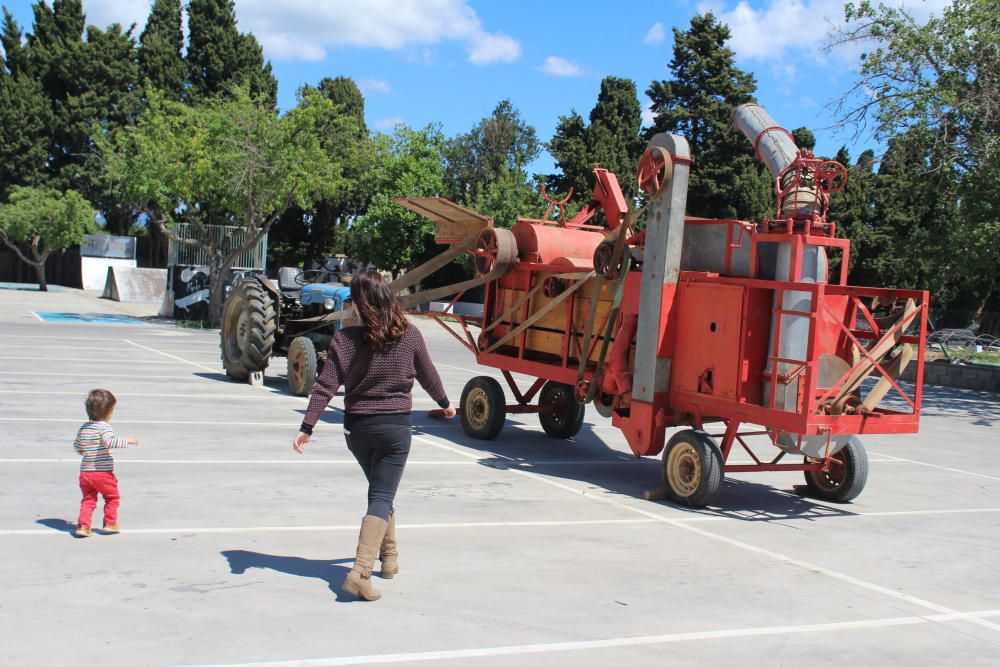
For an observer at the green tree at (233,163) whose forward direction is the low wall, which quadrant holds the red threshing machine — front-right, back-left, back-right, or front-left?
front-right

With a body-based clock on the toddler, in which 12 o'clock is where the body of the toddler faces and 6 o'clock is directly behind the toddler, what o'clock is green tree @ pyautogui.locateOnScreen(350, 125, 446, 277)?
The green tree is roughly at 11 o'clock from the toddler.

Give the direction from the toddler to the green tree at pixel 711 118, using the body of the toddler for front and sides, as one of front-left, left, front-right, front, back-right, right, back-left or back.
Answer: front

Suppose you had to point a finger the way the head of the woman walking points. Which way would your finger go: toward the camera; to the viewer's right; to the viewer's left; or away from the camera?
away from the camera

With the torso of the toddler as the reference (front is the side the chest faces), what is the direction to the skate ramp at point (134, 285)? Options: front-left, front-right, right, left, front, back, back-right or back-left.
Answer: front-left

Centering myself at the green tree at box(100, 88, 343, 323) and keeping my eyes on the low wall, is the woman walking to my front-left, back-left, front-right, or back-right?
front-right

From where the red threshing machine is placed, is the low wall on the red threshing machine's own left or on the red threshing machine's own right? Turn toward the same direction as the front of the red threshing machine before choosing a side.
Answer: on the red threshing machine's own right

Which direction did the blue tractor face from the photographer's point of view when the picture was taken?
facing the viewer and to the right of the viewer

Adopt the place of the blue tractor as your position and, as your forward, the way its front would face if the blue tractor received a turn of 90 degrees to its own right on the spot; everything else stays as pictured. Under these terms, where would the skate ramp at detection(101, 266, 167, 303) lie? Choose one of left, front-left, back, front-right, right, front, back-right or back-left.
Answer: back-right

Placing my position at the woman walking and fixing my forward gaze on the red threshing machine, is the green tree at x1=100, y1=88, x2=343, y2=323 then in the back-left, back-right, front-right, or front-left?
front-left

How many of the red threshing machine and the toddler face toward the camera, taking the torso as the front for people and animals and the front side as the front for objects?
0

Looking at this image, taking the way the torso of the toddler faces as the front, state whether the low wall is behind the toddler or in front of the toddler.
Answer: in front

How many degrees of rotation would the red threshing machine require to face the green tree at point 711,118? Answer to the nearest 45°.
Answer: approximately 45° to its right

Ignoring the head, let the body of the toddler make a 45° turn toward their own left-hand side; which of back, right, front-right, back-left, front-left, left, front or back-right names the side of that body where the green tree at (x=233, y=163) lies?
front

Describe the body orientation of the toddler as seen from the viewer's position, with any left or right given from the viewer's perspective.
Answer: facing away from the viewer and to the right of the viewer

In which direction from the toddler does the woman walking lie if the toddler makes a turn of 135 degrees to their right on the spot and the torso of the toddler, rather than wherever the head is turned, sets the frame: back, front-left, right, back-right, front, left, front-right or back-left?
front-left

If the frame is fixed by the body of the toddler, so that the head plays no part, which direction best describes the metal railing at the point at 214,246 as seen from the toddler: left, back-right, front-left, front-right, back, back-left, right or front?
front-left

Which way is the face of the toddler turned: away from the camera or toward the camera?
away from the camera

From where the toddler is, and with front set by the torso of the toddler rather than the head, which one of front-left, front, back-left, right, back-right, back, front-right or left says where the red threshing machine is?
front-right

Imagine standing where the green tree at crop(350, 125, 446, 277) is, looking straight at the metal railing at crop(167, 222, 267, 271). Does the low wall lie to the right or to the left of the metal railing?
left

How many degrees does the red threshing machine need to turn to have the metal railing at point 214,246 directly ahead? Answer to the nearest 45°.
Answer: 0° — it already faces it

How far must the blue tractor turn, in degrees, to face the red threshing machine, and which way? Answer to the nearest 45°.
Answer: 0° — it already faces it
